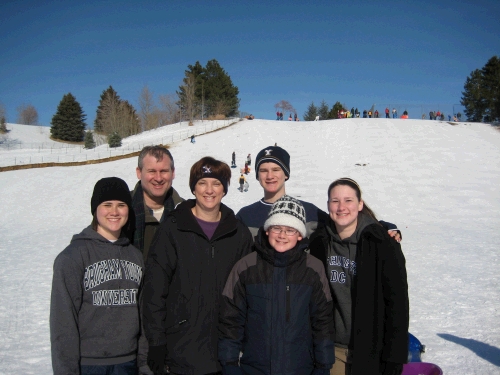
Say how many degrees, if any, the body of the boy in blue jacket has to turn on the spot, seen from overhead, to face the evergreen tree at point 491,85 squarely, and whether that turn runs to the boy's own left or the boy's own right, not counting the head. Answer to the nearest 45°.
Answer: approximately 135° to the boy's own left

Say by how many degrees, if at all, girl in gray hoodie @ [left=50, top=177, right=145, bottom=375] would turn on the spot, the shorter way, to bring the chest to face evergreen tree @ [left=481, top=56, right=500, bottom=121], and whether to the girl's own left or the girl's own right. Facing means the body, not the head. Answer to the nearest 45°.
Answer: approximately 90° to the girl's own left

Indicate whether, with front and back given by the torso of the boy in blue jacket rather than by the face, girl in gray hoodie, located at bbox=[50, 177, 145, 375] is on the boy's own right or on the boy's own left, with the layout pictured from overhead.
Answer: on the boy's own right

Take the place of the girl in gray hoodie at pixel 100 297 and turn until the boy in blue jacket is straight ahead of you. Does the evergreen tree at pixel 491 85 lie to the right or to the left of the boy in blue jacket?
left

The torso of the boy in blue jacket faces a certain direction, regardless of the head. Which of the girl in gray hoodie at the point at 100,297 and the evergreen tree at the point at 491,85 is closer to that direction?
the girl in gray hoodie

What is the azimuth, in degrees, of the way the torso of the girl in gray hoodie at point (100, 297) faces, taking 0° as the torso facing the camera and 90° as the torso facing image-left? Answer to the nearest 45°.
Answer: approximately 315°
